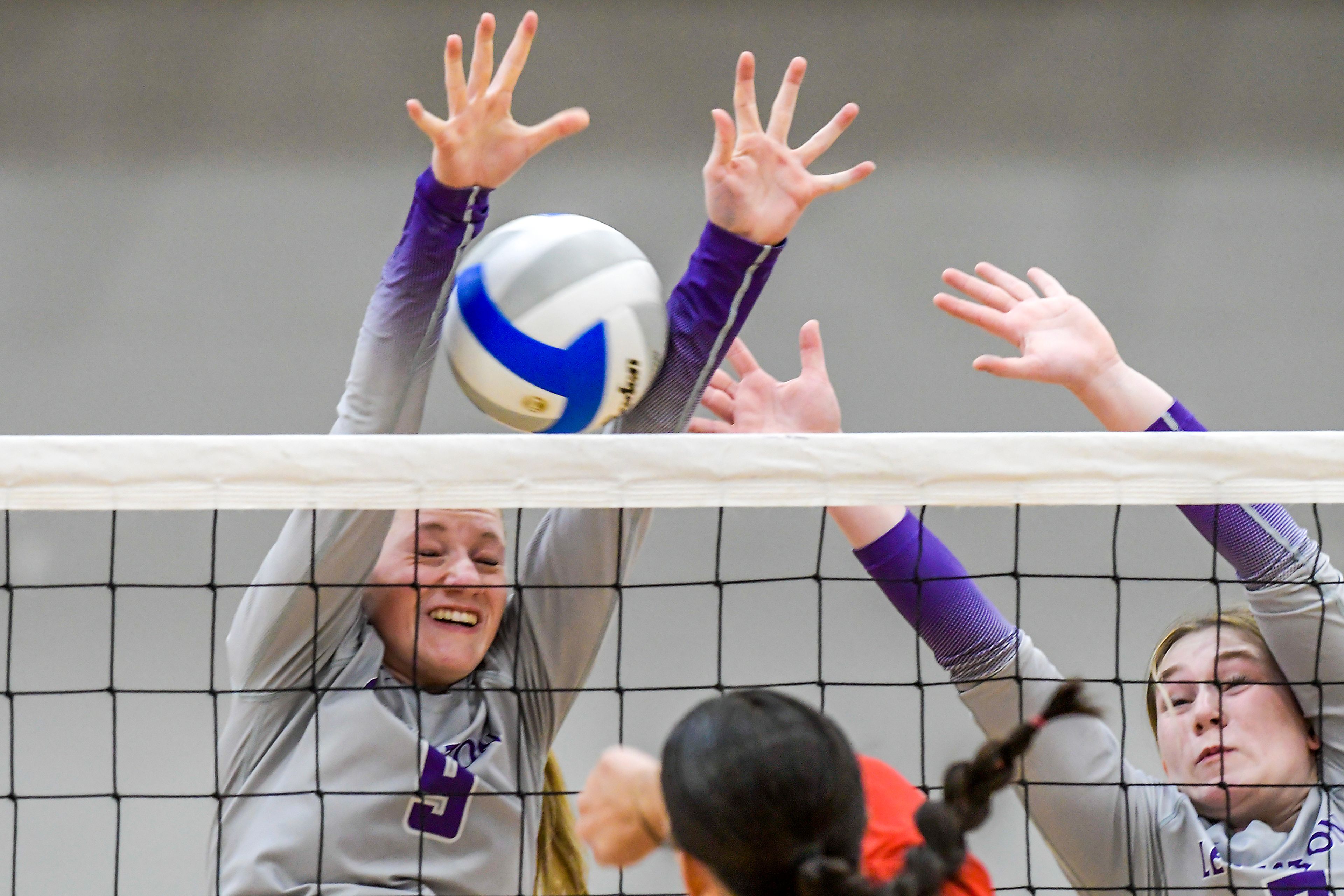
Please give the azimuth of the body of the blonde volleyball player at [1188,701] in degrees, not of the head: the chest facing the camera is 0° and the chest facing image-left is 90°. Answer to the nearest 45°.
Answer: approximately 0°

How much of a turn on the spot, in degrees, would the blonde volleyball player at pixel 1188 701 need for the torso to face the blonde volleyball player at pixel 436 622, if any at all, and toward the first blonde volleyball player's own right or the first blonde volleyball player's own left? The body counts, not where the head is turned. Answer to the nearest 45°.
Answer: approximately 90° to the first blonde volleyball player's own right

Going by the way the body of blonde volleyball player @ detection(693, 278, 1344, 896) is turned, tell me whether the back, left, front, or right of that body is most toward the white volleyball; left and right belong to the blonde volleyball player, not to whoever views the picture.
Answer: right
